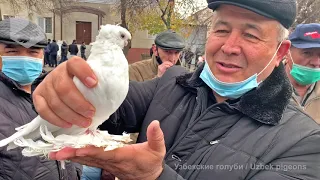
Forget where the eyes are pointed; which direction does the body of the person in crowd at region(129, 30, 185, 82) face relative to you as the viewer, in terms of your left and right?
facing the viewer and to the right of the viewer

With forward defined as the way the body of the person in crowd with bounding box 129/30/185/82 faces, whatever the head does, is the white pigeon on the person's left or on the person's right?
on the person's right

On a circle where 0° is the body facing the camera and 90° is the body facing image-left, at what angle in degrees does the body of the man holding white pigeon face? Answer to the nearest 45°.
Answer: approximately 45°

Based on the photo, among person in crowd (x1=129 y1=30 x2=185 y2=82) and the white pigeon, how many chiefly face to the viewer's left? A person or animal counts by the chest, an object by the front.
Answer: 0

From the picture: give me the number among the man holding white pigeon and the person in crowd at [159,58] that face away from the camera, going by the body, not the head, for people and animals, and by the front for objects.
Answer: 0

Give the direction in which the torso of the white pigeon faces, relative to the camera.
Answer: to the viewer's right

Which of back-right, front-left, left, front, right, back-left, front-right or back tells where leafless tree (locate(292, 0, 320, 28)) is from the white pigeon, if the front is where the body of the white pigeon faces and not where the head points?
front-left

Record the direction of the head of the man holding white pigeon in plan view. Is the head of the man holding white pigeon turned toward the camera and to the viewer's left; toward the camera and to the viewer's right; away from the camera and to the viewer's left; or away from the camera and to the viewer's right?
toward the camera and to the viewer's left

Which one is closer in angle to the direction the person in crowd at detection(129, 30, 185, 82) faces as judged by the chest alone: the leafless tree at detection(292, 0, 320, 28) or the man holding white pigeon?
the man holding white pigeon

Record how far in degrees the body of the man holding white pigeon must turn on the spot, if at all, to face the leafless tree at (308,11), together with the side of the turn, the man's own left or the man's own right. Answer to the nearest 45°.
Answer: approximately 135° to the man's own right

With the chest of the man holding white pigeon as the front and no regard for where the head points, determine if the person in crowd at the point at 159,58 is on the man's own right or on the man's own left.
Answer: on the man's own right
